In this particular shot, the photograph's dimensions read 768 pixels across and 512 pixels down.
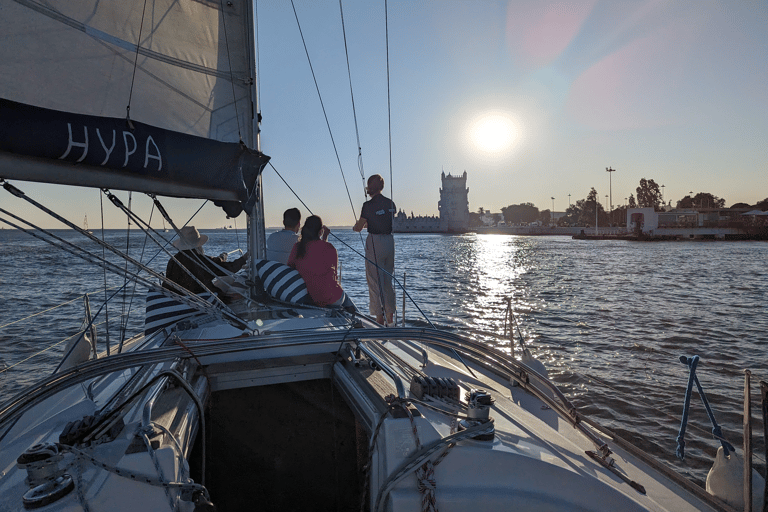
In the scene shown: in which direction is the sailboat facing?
away from the camera

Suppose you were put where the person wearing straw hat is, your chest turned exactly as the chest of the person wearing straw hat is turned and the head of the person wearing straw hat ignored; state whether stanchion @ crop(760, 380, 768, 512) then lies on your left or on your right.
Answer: on your right

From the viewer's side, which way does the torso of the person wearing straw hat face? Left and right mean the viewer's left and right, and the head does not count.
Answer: facing away from the viewer and to the right of the viewer

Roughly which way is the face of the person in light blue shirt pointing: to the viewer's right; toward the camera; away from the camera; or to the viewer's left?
away from the camera

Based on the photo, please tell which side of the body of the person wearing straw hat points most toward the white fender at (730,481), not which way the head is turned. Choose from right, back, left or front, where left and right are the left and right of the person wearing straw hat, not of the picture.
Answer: right
